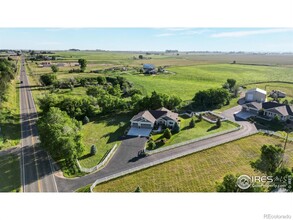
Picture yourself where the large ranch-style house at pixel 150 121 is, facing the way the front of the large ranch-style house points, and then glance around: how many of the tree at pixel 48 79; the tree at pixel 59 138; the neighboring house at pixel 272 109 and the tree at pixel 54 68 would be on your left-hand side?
1

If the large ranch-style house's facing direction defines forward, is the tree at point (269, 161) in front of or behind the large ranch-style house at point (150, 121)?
in front

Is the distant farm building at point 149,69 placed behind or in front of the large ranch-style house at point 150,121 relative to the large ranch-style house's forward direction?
behind

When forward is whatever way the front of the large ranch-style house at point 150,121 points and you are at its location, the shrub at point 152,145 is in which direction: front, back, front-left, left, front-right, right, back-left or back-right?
front

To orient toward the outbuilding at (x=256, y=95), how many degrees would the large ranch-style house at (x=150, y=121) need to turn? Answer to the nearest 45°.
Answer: approximately 135° to its left

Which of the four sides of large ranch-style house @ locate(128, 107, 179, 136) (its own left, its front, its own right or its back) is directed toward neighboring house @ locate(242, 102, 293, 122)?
left

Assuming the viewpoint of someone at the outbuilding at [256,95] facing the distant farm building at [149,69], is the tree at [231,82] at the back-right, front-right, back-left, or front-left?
front-right

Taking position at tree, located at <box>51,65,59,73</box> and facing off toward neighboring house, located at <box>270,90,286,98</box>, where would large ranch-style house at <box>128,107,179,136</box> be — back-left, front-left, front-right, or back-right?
front-right

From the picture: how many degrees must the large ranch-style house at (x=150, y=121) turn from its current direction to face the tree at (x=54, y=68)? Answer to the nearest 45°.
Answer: approximately 135° to its right

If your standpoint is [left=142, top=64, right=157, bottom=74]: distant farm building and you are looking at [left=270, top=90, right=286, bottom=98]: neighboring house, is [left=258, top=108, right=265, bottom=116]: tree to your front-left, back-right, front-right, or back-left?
front-right

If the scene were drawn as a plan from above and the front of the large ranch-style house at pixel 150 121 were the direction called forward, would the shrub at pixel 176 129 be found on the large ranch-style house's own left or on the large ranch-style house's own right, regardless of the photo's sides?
on the large ranch-style house's own left

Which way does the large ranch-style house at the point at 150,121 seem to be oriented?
toward the camera

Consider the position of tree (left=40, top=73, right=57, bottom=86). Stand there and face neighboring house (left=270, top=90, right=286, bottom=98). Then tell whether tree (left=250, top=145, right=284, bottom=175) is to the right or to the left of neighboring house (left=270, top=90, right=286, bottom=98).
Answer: right
